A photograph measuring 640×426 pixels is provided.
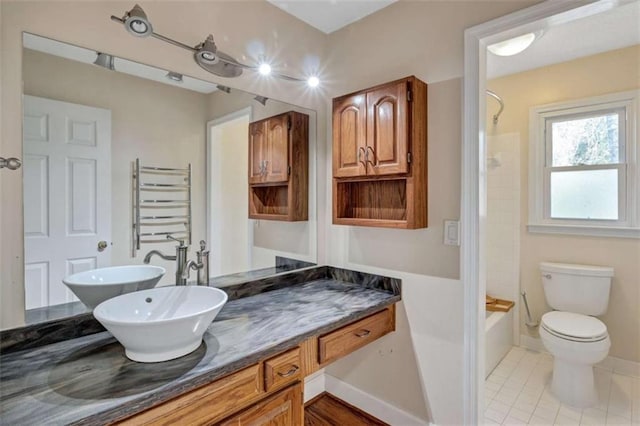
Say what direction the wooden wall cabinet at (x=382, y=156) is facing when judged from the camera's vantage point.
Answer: facing the viewer and to the left of the viewer

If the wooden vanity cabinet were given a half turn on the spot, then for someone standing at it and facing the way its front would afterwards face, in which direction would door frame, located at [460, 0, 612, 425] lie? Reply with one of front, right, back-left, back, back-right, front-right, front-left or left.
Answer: back-right

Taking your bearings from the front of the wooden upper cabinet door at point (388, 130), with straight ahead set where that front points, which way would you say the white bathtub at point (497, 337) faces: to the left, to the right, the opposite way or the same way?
to the left

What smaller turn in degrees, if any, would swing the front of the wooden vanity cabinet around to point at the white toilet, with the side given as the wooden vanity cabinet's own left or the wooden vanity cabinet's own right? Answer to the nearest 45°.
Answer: approximately 45° to the wooden vanity cabinet's own left

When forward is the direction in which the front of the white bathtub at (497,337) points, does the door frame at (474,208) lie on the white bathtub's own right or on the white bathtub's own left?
on the white bathtub's own right

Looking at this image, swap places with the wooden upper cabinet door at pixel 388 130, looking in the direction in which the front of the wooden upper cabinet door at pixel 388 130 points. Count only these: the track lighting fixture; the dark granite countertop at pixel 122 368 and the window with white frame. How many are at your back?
1
